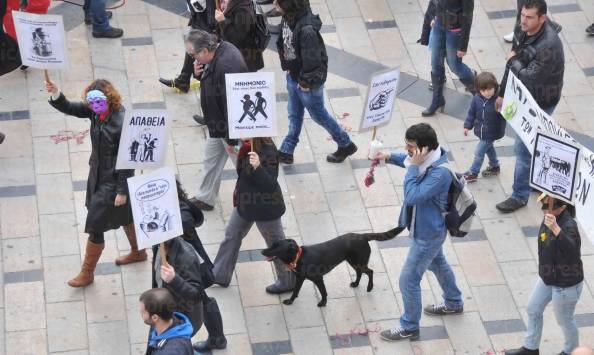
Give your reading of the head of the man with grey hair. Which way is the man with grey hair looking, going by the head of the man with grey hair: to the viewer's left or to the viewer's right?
to the viewer's left

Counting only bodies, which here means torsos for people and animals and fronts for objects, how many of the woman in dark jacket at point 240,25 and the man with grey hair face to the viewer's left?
2

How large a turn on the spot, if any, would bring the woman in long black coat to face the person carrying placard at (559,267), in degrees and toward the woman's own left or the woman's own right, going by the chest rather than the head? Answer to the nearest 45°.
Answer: approximately 90° to the woman's own left

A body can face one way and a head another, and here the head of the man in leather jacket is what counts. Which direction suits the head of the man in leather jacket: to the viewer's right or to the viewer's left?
to the viewer's left

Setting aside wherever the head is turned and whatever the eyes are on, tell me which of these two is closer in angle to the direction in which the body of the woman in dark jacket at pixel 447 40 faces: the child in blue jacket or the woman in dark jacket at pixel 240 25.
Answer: the woman in dark jacket at pixel 240 25

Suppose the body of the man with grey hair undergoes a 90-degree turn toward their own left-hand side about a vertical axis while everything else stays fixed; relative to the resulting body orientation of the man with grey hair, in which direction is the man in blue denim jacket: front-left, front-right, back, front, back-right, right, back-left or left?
front-left

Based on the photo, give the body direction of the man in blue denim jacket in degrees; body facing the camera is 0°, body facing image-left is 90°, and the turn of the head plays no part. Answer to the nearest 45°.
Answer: approximately 90°

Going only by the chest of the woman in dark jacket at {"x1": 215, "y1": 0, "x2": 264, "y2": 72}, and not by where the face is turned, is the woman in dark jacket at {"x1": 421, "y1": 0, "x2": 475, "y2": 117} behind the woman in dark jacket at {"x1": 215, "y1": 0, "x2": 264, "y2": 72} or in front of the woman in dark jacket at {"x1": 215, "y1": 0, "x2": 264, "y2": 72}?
behind

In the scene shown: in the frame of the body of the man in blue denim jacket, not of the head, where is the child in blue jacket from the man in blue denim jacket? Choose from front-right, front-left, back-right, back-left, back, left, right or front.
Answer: right

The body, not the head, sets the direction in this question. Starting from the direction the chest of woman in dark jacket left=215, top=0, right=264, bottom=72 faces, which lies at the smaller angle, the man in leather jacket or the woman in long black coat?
the woman in long black coat
